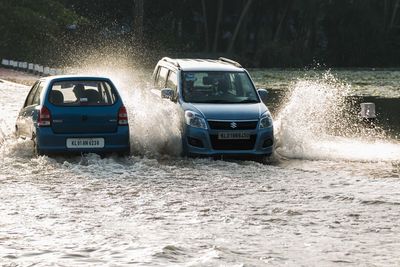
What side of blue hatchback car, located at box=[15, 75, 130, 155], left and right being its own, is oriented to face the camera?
back

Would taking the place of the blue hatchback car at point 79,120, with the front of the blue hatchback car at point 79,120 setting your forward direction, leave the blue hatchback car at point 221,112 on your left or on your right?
on your right

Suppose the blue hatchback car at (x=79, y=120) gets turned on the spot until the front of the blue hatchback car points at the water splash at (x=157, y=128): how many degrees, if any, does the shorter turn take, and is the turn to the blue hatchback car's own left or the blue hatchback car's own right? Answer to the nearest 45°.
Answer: approximately 45° to the blue hatchback car's own right
